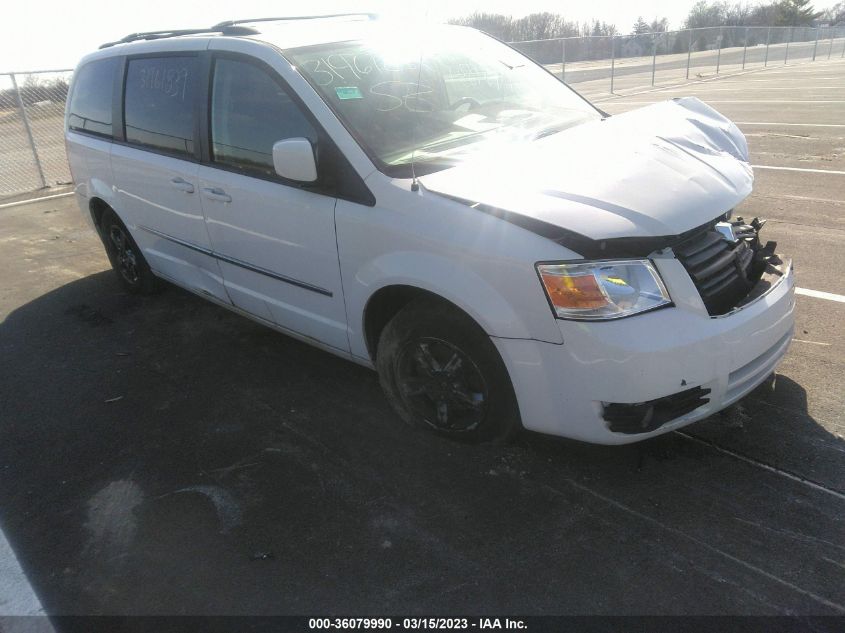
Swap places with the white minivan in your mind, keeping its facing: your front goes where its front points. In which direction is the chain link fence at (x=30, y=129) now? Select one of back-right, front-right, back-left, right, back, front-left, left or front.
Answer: back

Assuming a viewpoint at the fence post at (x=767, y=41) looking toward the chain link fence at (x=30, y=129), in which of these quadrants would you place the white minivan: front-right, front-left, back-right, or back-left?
front-left

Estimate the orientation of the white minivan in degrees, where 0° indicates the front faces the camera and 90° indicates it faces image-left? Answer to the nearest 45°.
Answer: approximately 315°

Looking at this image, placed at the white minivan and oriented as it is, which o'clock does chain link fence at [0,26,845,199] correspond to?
The chain link fence is roughly at 8 o'clock from the white minivan.

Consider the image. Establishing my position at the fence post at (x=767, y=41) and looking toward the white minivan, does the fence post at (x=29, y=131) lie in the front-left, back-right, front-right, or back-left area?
front-right

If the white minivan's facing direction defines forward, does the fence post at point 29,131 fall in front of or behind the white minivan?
behind
